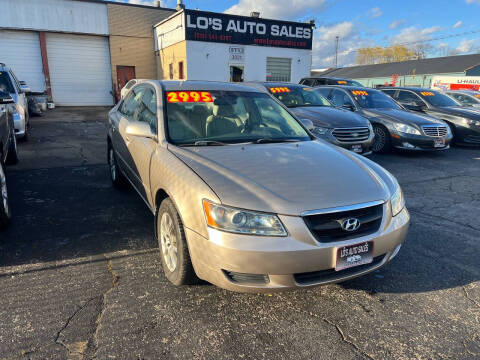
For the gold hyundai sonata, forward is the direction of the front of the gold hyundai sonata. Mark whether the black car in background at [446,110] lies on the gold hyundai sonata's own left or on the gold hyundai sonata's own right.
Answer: on the gold hyundai sonata's own left

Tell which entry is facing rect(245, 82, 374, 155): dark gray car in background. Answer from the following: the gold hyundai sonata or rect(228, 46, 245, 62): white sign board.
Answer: the white sign board

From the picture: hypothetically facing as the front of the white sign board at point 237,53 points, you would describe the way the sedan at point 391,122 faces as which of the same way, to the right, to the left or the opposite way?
the same way

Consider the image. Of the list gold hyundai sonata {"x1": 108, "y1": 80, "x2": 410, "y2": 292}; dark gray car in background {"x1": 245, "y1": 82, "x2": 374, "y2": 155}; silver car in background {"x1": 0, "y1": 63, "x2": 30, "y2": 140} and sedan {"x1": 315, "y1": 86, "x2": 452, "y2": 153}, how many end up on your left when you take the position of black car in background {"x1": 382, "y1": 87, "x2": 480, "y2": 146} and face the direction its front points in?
0

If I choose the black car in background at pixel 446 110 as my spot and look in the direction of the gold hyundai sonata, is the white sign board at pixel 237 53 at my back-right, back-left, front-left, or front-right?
back-right

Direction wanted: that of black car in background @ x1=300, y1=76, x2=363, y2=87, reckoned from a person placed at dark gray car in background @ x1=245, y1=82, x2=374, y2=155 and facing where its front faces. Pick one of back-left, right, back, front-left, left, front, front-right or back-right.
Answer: back-left

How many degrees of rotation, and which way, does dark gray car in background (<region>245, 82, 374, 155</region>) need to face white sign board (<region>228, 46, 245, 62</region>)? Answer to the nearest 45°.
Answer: approximately 135° to its left

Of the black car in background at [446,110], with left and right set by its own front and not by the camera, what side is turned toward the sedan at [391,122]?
right

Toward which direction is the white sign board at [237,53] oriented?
toward the camera

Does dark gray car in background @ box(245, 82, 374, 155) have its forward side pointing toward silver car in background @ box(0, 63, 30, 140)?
no

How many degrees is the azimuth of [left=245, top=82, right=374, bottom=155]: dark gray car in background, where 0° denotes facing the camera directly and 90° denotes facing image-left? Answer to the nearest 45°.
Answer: approximately 315°

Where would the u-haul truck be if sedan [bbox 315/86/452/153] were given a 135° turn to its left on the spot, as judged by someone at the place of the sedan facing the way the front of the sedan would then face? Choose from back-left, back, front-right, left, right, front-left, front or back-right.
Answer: front

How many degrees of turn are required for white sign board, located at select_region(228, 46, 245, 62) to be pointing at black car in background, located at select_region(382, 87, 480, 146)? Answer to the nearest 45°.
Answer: approximately 45° to its left

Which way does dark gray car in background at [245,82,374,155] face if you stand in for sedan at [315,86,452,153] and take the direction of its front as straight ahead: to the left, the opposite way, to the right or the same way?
the same way

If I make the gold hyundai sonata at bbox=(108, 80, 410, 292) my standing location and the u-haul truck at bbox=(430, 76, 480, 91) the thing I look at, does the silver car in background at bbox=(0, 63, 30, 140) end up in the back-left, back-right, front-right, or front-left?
front-left

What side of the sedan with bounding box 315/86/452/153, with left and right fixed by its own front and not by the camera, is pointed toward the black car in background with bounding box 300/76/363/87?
back

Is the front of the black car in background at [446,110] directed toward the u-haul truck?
no

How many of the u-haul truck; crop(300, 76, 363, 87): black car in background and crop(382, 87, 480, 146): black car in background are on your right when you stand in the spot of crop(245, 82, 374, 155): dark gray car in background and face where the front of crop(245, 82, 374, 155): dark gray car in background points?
0

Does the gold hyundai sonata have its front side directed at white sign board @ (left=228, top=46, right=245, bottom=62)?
no

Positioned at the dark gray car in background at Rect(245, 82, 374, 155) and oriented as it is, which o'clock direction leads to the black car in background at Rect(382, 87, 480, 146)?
the black car in background at Rect(382, 87, 480, 146) is roughly at 9 o'clock from the dark gray car in background at Rect(245, 82, 374, 155).

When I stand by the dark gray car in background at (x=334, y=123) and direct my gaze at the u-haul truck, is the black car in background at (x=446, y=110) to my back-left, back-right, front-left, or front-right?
front-right

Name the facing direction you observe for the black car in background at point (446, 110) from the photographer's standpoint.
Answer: facing the viewer and to the right of the viewer

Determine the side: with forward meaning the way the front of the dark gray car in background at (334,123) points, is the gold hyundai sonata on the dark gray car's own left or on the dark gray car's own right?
on the dark gray car's own right
